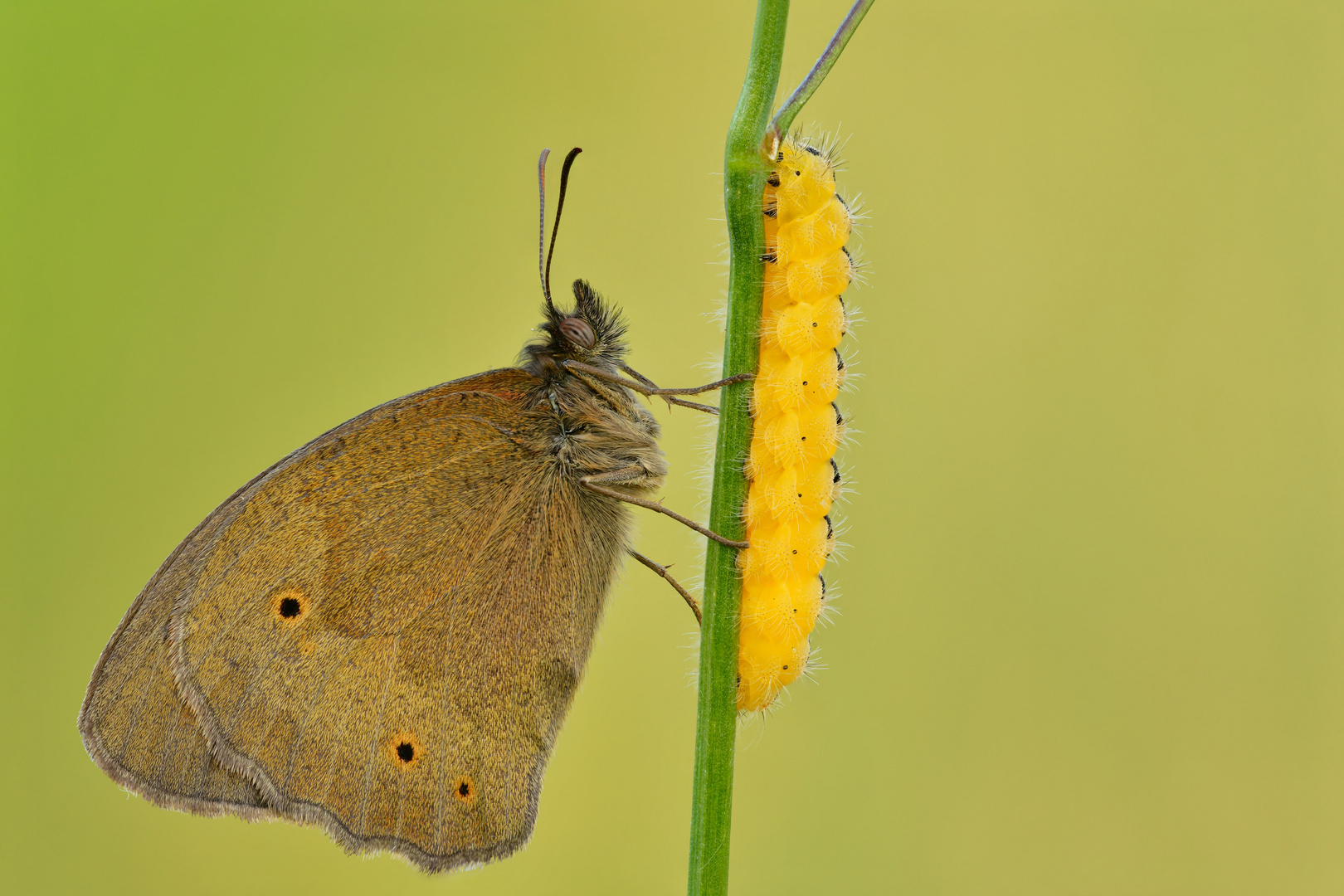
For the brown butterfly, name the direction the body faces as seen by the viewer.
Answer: to the viewer's right

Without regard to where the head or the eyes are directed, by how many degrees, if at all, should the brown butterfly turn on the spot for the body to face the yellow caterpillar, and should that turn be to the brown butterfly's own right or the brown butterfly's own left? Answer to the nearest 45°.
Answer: approximately 45° to the brown butterfly's own right
